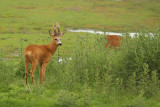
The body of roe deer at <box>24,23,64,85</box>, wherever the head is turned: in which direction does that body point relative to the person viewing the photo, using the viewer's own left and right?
facing away from the viewer and to the right of the viewer
